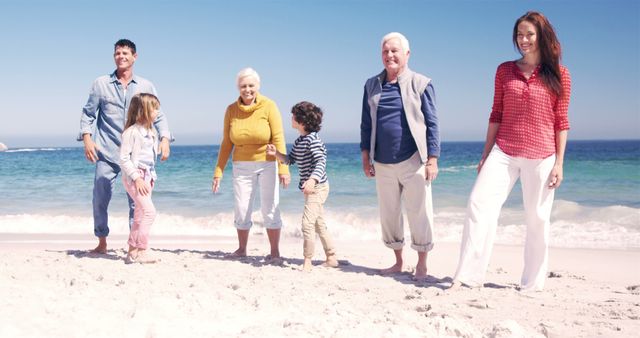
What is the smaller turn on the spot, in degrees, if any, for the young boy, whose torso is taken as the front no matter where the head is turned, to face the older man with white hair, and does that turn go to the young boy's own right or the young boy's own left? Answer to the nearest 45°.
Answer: approximately 135° to the young boy's own left

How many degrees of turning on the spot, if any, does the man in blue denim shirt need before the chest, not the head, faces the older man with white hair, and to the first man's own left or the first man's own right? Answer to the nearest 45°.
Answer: approximately 45° to the first man's own left

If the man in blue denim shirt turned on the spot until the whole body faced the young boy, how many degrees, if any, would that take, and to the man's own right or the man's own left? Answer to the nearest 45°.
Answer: approximately 45° to the man's own left

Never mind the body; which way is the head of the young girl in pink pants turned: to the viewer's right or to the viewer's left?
to the viewer's right

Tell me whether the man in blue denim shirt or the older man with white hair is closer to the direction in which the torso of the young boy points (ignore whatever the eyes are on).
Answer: the man in blue denim shirt

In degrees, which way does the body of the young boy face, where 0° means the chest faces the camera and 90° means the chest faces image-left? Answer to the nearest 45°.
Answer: approximately 90°

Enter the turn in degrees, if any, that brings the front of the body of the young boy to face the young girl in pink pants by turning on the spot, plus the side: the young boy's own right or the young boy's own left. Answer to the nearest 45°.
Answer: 0° — they already face them

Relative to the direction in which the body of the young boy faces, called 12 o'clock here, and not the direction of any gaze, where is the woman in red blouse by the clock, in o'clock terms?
The woman in red blouse is roughly at 7 o'clock from the young boy.

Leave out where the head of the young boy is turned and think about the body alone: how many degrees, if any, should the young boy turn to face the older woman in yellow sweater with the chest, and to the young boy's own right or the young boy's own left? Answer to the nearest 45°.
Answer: approximately 45° to the young boy's own right

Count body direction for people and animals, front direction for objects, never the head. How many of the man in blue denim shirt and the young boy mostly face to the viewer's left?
1

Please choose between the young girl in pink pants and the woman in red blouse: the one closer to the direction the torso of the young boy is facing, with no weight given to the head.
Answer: the young girl in pink pants

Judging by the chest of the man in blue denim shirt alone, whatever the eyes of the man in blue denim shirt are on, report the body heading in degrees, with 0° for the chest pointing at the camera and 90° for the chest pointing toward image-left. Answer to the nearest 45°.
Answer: approximately 0°

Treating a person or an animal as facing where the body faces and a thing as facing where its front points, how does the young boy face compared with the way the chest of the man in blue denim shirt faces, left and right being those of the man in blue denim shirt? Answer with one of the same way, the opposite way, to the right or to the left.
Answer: to the right
